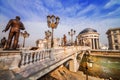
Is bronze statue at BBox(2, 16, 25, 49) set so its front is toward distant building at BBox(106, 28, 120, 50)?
no
